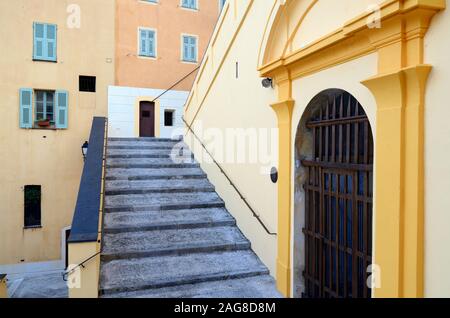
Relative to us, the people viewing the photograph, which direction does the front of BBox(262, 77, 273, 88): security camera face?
facing the viewer and to the left of the viewer

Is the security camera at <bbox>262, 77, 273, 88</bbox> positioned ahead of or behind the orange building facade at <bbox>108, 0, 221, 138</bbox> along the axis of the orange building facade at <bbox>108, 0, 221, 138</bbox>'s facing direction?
ahead

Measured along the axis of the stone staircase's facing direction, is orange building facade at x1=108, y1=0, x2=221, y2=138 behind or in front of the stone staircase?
behind

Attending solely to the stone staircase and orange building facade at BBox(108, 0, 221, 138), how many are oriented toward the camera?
2

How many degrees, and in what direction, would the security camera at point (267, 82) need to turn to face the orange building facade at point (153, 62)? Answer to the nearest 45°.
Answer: approximately 90° to its right

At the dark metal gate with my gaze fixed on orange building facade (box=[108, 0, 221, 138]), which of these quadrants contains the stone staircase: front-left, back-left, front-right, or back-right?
front-left

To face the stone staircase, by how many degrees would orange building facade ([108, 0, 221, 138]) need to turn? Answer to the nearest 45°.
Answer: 0° — it already faces it

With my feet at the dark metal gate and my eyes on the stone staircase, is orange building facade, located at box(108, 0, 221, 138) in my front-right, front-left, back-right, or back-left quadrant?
front-right

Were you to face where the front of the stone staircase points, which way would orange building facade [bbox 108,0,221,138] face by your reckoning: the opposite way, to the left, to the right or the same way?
the same way

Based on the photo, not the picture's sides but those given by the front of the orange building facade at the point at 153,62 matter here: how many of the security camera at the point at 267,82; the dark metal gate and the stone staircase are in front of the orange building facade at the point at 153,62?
3

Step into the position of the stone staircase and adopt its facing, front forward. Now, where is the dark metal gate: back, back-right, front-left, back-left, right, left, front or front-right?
front-left

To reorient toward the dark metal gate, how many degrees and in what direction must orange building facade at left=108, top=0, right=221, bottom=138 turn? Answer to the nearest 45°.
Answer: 0° — it already faces it

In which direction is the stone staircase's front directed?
toward the camera
